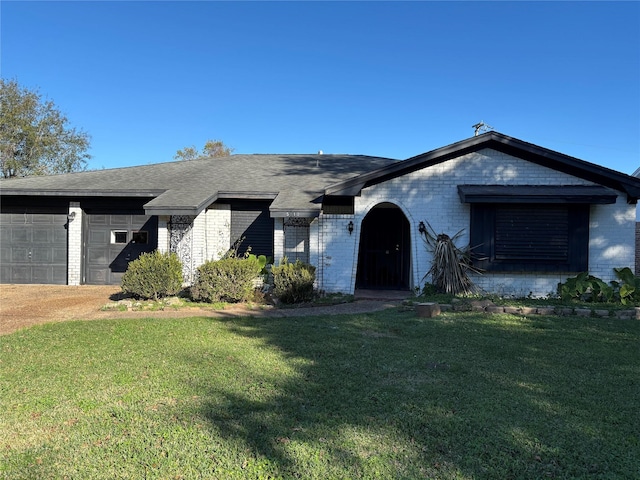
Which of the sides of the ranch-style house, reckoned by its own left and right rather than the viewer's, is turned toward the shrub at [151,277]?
right

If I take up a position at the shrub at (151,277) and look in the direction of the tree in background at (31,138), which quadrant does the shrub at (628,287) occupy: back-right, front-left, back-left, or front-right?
back-right

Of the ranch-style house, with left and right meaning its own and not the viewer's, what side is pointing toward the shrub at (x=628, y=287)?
left

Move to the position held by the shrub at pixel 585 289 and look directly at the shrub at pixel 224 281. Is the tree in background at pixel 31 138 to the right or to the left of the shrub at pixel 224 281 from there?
right

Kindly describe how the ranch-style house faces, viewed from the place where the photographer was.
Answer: facing the viewer

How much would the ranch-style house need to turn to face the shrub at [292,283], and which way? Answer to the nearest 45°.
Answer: approximately 45° to its right

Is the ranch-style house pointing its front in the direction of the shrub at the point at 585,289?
no

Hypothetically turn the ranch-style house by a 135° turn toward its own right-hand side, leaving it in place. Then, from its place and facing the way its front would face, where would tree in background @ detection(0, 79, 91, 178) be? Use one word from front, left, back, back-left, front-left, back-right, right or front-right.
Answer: front

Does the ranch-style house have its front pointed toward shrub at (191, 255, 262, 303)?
no
